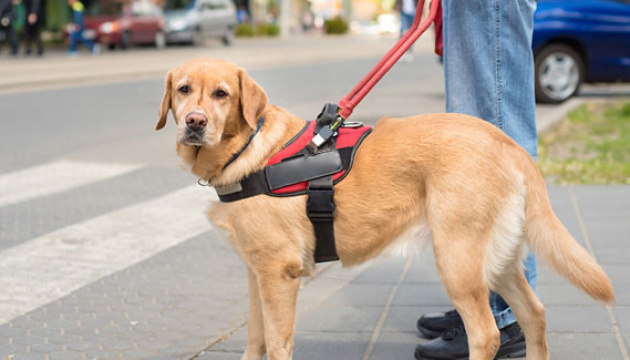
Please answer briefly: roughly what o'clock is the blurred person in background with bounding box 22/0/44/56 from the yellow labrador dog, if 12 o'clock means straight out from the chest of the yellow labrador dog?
The blurred person in background is roughly at 2 o'clock from the yellow labrador dog.

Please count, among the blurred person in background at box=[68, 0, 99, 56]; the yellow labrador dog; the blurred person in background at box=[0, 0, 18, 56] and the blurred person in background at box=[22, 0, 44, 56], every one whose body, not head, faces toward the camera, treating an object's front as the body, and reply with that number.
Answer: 2

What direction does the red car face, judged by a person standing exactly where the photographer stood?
facing the viewer and to the left of the viewer

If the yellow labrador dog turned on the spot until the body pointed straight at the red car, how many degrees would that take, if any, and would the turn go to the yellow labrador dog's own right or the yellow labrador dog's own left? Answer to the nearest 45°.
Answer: approximately 90° to the yellow labrador dog's own right

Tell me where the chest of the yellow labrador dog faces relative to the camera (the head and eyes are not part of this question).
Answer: to the viewer's left

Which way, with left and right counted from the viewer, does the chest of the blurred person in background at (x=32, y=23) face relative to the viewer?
facing the viewer

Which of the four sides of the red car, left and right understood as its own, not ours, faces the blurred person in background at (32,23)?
front

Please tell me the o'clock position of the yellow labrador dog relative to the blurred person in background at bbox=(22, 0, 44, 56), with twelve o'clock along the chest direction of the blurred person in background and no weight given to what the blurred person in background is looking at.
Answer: The yellow labrador dog is roughly at 12 o'clock from the blurred person in background.

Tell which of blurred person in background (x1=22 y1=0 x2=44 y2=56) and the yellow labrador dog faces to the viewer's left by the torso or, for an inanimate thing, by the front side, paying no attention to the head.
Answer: the yellow labrador dog

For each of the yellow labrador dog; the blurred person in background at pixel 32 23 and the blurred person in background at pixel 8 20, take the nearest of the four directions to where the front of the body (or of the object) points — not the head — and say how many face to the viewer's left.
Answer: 1

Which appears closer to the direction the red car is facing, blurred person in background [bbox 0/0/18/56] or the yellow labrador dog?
the blurred person in background

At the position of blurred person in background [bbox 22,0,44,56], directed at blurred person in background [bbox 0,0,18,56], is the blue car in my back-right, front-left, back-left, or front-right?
back-left

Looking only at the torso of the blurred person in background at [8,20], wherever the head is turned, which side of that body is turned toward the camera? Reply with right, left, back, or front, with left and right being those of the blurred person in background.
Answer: front
